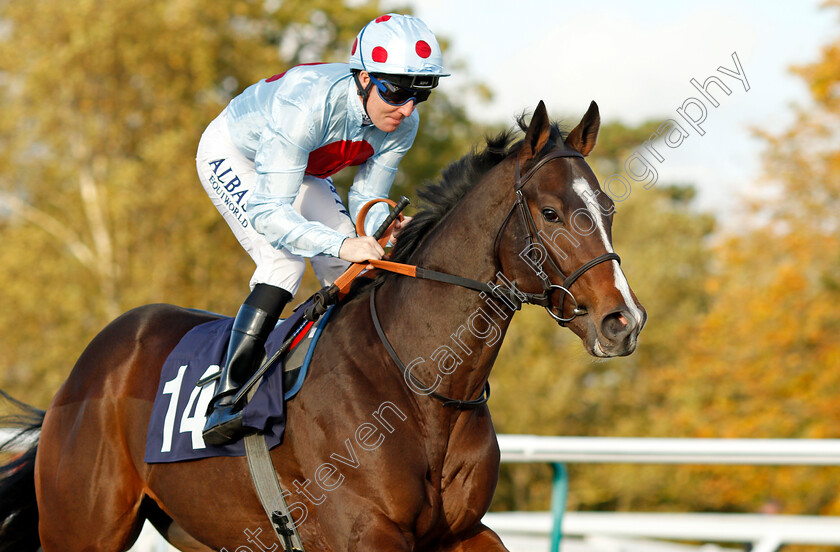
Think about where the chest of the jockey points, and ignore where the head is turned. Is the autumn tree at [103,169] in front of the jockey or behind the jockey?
behind

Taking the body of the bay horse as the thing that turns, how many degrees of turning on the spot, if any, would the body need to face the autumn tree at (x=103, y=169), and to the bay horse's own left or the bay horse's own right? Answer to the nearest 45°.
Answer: approximately 135° to the bay horse's own left

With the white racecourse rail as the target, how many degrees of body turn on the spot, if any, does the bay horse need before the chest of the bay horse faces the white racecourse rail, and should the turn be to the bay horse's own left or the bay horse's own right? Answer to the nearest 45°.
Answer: approximately 90° to the bay horse's own left

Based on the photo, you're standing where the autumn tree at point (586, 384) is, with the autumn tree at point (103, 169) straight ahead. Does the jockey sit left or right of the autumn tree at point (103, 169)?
left

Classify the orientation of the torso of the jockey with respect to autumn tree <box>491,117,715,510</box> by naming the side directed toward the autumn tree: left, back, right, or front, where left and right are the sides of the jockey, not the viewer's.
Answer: left

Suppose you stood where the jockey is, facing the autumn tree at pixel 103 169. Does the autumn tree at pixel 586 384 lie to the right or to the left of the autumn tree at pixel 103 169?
right
